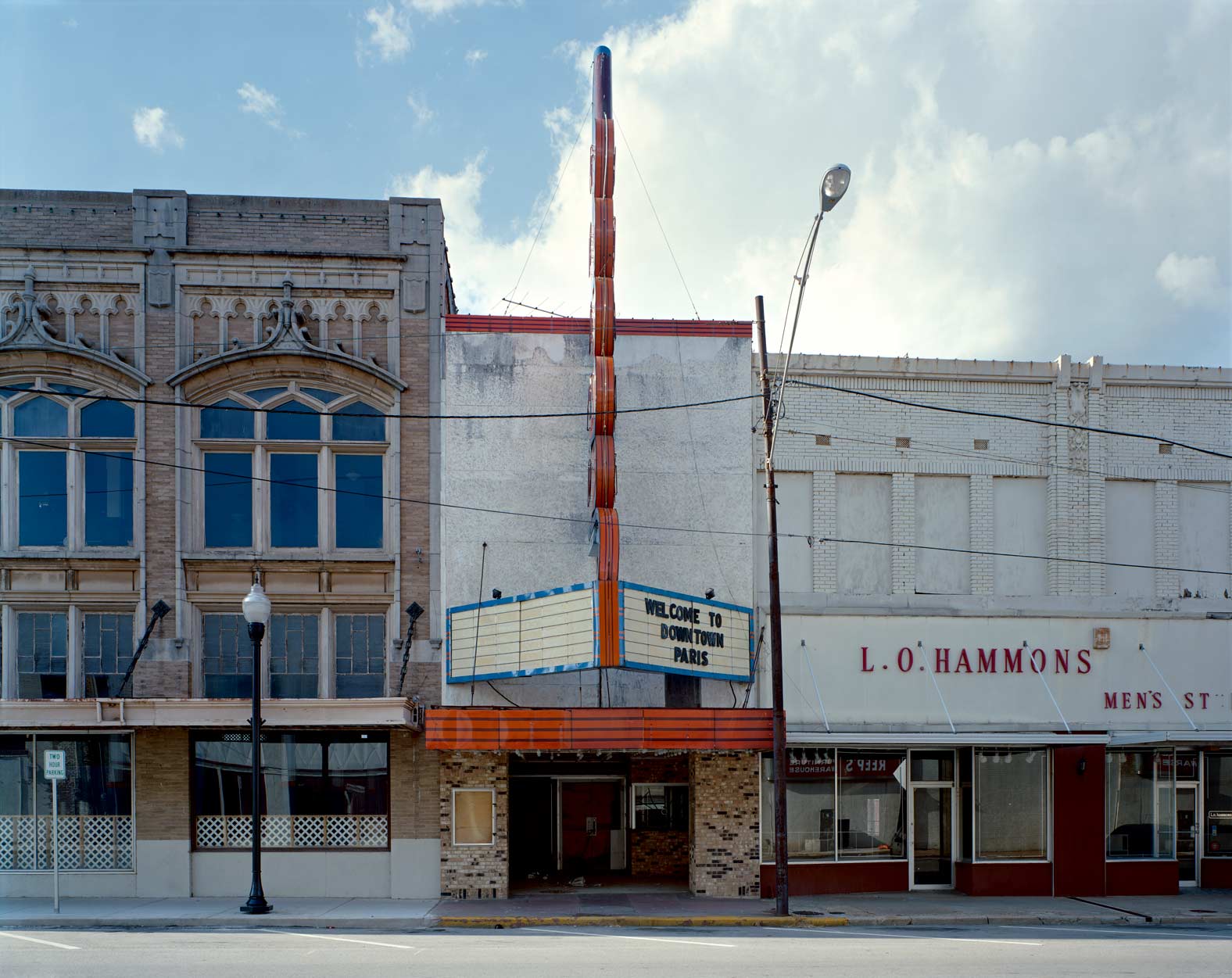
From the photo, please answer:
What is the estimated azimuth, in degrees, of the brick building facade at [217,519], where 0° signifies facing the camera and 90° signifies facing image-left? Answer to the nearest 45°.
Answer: approximately 0°

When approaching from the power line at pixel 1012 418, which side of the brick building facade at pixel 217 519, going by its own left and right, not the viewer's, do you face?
left

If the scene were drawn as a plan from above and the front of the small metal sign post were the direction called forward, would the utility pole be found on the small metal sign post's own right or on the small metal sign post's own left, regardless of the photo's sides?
on the small metal sign post's own left

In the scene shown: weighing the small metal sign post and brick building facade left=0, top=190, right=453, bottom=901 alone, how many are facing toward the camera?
2

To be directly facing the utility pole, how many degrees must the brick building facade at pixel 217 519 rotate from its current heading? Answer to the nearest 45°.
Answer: approximately 45° to its left

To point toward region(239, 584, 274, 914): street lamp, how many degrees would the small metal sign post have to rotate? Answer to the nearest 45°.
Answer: approximately 45° to its left
